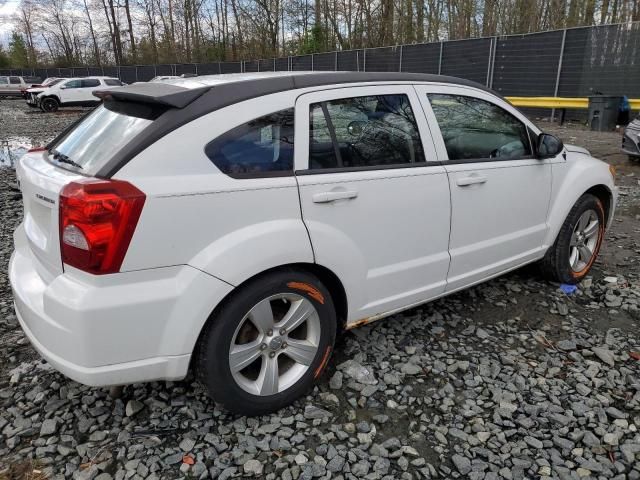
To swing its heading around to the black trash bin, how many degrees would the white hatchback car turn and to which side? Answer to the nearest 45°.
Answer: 0° — it already faces it

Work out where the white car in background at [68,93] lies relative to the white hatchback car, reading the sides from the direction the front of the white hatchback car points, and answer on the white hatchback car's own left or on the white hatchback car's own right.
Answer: on the white hatchback car's own left

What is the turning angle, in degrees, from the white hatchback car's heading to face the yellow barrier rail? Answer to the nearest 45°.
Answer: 0° — it already faces it

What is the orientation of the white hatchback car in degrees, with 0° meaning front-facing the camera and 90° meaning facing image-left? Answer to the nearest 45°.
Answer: approximately 225°

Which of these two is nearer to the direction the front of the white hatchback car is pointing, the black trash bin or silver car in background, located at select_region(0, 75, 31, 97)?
the black trash bin

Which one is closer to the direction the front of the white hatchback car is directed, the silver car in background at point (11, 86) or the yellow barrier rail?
the yellow barrier rail

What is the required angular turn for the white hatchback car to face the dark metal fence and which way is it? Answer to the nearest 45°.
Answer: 0° — it already faces it

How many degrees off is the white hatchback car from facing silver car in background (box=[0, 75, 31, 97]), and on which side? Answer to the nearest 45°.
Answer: approximately 90° to its left
